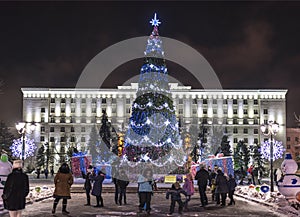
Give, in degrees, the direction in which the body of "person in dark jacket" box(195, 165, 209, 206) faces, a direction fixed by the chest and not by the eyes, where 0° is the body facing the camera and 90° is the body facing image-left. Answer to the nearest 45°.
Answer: approximately 180°

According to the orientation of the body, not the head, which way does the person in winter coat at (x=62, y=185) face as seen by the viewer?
away from the camera

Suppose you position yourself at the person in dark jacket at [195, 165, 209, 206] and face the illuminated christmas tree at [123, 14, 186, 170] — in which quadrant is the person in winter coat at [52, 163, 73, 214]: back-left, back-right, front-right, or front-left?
back-left

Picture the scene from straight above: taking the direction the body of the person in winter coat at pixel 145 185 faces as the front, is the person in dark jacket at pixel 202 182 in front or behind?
in front

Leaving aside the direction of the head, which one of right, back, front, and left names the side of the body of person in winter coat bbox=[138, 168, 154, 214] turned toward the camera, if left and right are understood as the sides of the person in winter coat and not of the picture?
back

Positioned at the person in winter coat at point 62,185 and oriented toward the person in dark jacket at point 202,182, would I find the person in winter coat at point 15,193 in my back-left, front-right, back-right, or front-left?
back-right

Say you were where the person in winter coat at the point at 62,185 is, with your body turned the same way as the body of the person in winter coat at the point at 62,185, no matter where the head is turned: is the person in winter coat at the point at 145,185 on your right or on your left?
on your right

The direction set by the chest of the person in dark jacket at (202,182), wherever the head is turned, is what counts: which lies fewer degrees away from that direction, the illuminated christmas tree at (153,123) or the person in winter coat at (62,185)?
the illuminated christmas tree
